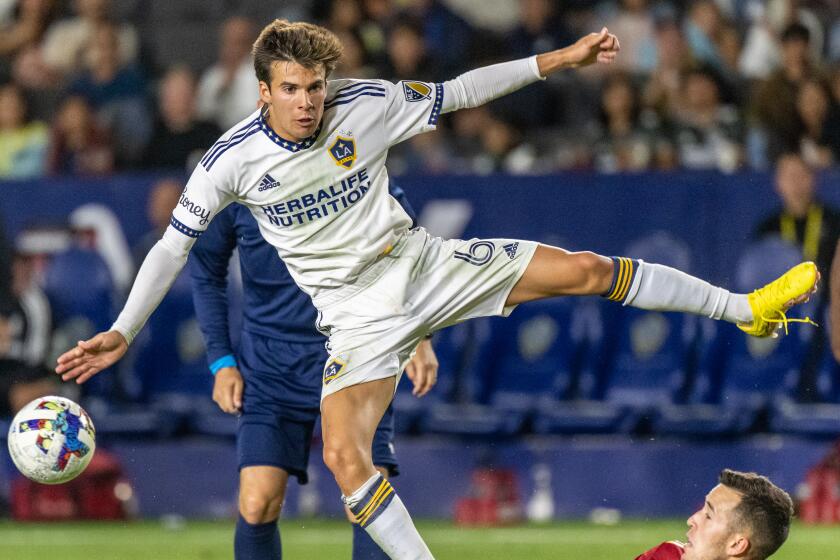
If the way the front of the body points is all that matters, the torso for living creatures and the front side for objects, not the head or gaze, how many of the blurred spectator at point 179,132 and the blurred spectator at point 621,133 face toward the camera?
2

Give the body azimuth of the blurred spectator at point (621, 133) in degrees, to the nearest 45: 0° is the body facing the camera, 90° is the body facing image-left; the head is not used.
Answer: approximately 0°

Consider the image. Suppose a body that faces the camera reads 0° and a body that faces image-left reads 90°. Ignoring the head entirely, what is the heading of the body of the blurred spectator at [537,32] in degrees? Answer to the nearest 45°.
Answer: approximately 0°

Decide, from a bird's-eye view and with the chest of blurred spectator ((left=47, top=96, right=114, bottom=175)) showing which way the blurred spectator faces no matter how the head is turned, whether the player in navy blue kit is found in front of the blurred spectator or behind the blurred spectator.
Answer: in front

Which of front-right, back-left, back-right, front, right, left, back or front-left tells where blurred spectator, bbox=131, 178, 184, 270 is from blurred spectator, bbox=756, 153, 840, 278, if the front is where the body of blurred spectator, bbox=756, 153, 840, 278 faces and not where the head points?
right
